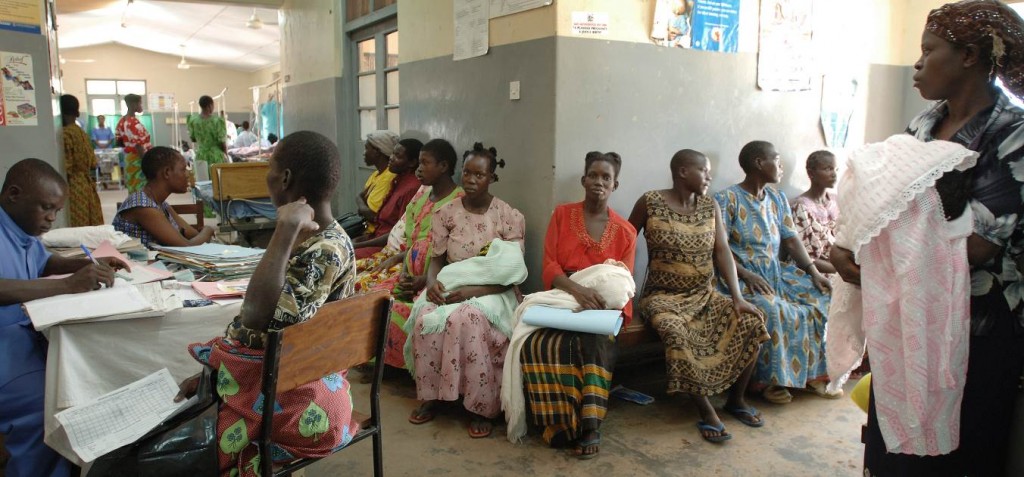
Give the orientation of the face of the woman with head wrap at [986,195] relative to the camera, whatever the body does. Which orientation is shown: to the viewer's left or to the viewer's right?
to the viewer's left

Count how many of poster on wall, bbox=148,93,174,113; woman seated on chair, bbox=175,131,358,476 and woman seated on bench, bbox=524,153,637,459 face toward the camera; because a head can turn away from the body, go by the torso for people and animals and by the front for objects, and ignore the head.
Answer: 2

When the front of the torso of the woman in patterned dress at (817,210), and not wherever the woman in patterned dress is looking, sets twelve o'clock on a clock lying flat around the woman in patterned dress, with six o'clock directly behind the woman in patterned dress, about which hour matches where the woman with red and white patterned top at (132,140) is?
The woman with red and white patterned top is roughly at 5 o'clock from the woman in patterned dress.

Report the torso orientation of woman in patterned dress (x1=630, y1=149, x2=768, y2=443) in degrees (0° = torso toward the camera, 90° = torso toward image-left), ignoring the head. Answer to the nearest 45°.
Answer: approximately 315°

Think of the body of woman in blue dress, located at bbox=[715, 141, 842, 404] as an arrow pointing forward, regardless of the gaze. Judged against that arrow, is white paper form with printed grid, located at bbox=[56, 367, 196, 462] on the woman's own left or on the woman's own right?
on the woman's own right

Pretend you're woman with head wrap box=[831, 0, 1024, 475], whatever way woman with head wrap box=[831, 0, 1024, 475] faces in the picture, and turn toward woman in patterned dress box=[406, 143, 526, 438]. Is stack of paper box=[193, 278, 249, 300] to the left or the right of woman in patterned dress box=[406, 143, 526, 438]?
left

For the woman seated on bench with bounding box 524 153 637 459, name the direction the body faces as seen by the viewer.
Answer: toward the camera

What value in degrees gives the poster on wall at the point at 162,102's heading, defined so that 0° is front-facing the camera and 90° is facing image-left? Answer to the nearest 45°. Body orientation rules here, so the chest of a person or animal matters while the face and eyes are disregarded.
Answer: approximately 0°

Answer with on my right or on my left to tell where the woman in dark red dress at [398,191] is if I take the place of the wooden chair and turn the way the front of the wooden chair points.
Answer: on my right

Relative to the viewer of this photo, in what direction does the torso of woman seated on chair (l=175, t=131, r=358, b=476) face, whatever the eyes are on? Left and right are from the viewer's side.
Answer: facing away from the viewer and to the left of the viewer

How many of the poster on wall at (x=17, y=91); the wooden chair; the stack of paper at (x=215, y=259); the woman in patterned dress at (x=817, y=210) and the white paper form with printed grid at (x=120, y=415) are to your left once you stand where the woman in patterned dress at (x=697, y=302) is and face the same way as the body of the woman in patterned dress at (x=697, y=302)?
1

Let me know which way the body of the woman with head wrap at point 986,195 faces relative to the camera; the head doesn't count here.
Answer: to the viewer's left

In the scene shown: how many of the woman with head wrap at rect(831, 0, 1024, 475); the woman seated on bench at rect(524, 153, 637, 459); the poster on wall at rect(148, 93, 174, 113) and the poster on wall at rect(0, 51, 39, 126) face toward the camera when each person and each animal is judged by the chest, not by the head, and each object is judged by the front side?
3

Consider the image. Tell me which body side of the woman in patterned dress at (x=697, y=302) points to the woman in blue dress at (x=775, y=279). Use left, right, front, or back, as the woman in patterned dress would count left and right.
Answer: left

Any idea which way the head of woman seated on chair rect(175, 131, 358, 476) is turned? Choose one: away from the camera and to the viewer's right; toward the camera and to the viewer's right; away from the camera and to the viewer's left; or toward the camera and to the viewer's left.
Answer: away from the camera and to the viewer's left

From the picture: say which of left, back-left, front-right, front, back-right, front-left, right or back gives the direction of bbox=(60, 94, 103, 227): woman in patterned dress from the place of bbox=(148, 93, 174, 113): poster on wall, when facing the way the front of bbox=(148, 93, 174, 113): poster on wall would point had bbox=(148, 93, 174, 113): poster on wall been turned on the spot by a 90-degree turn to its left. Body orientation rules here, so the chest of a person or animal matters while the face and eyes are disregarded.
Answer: right

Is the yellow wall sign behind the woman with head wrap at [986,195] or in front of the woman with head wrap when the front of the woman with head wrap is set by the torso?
in front

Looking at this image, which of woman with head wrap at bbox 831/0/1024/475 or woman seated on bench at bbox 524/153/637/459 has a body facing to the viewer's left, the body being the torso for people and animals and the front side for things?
the woman with head wrap
